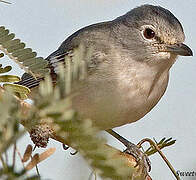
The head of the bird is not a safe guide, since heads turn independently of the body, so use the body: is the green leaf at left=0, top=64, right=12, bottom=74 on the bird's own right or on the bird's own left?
on the bird's own right

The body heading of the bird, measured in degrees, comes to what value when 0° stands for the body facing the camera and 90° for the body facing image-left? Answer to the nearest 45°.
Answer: approximately 315°
